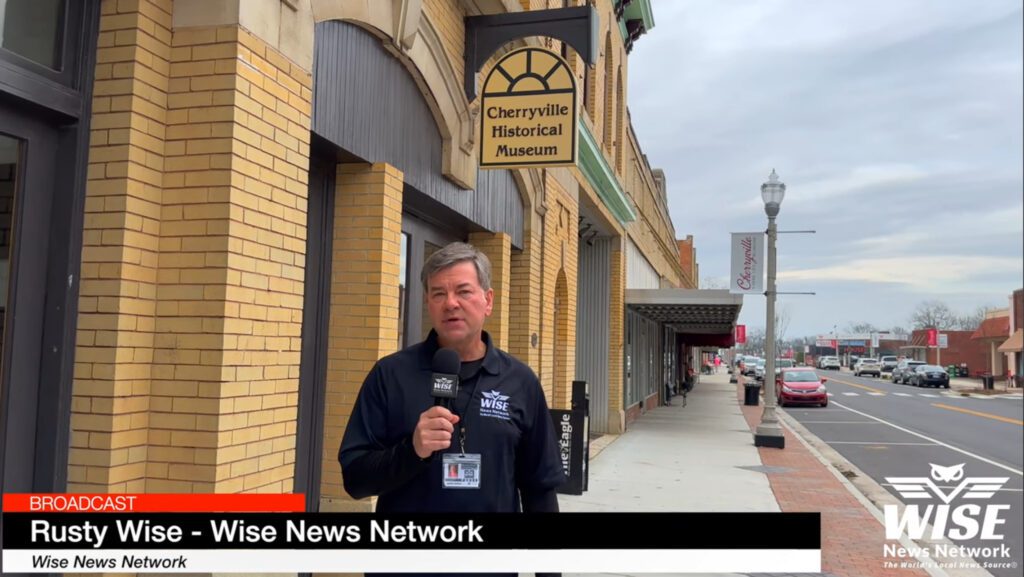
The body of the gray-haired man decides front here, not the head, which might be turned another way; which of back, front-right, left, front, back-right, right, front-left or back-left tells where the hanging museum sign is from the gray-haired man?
back

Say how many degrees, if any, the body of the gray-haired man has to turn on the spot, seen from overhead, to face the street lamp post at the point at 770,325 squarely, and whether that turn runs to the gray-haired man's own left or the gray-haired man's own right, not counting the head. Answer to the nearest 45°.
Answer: approximately 135° to the gray-haired man's own left

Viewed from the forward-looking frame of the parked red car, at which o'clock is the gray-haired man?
The gray-haired man is roughly at 12 o'clock from the parked red car.

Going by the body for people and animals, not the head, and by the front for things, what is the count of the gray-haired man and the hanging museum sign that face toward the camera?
2

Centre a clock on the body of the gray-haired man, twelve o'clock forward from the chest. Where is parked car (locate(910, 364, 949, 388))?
The parked car is roughly at 7 o'clock from the gray-haired man.

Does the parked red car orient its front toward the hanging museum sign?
yes

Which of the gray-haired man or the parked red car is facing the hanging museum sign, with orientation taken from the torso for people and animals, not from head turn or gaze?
the parked red car

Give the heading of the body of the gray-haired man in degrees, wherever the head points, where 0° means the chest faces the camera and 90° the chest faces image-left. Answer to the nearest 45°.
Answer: approximately 0°

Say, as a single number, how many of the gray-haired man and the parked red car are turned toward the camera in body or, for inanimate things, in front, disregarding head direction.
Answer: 2

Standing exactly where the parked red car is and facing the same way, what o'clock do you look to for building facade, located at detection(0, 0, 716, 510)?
The building facade is roughly at 12 o'clock from the parked red car.
